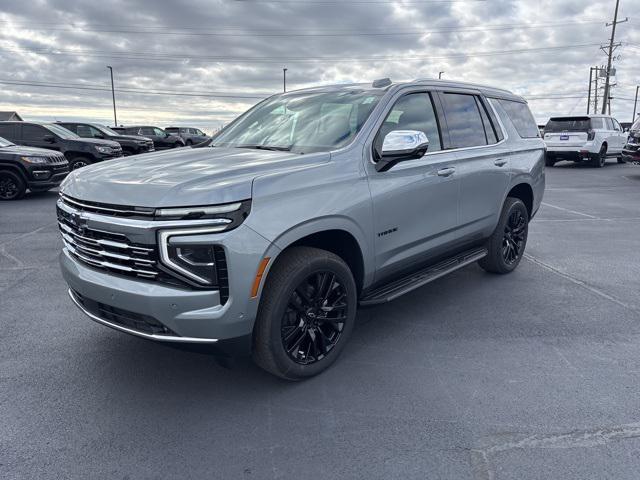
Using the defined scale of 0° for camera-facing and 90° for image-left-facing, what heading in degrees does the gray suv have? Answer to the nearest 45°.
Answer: approximately 45°

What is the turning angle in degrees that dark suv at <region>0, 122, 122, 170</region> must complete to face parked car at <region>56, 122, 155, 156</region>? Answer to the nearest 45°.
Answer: approximately 135° to its left

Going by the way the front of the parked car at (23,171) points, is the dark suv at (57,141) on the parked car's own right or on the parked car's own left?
on the parked car's own left

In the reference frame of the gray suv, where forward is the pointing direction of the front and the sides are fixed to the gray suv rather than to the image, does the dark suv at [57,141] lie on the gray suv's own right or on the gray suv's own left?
on the gray suv's own right

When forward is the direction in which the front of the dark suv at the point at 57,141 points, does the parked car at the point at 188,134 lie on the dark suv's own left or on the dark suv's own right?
on the dark suv's own left

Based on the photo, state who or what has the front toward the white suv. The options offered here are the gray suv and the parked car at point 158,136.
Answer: the parked car

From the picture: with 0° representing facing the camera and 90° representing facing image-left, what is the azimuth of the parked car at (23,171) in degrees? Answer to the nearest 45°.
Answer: approximately 315°

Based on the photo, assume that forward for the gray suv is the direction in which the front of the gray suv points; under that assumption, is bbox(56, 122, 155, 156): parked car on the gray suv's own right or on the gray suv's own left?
on the gray suv's own right

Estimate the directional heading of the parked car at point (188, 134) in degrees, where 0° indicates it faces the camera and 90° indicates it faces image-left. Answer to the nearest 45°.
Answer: approximately 315°
